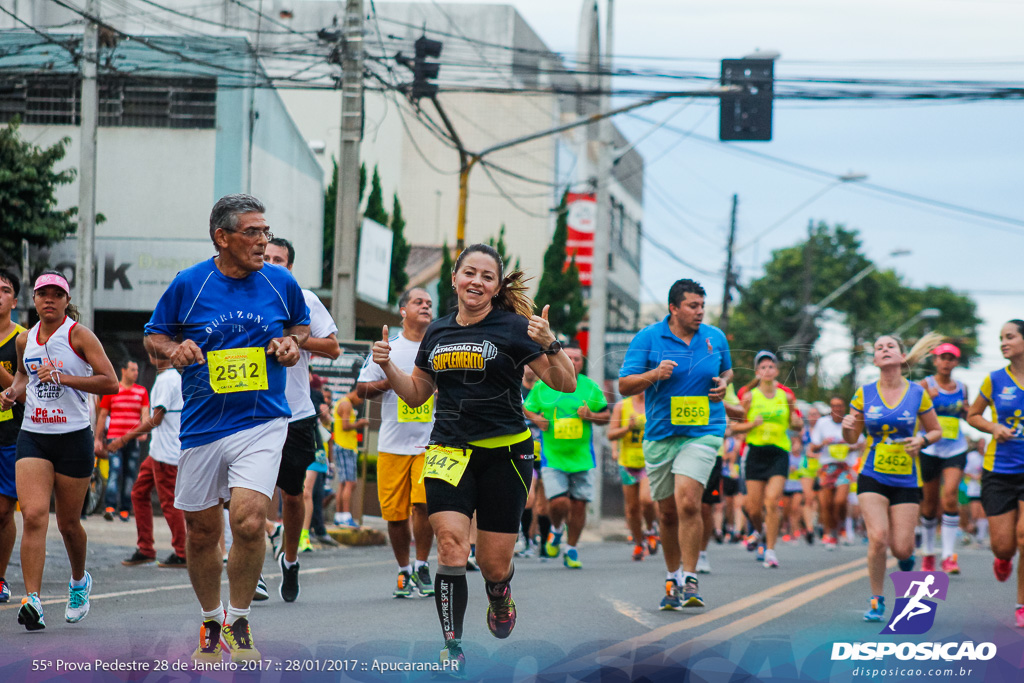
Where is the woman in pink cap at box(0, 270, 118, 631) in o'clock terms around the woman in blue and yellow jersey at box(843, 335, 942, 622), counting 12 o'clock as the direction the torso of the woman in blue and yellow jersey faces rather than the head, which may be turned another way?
The woman in pink cap is roughly at 2 o'clock from the woman in blue and yellow jersey.

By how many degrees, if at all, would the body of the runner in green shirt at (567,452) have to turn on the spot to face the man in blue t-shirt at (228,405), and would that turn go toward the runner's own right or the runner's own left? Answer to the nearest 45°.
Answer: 0° — they already face them

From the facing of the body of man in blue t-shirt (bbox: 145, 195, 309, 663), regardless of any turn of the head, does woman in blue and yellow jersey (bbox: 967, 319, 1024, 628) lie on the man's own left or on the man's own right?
on the man's own left

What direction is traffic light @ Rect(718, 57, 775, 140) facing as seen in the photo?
away from the camera

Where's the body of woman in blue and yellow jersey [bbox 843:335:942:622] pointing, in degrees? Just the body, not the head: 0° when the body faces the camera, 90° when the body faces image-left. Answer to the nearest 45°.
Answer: approximately 0°

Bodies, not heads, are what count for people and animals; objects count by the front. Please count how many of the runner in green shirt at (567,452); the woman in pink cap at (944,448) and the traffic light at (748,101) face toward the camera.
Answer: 2

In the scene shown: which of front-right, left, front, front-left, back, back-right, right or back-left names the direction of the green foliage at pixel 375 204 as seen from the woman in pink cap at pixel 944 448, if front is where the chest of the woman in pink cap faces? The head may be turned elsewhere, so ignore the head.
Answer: back-right

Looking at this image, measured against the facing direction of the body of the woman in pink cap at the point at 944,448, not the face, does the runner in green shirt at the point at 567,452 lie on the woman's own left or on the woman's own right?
on the woman's own right

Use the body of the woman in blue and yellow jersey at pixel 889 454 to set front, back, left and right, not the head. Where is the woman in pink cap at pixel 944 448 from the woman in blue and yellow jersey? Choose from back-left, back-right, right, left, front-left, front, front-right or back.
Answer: back
